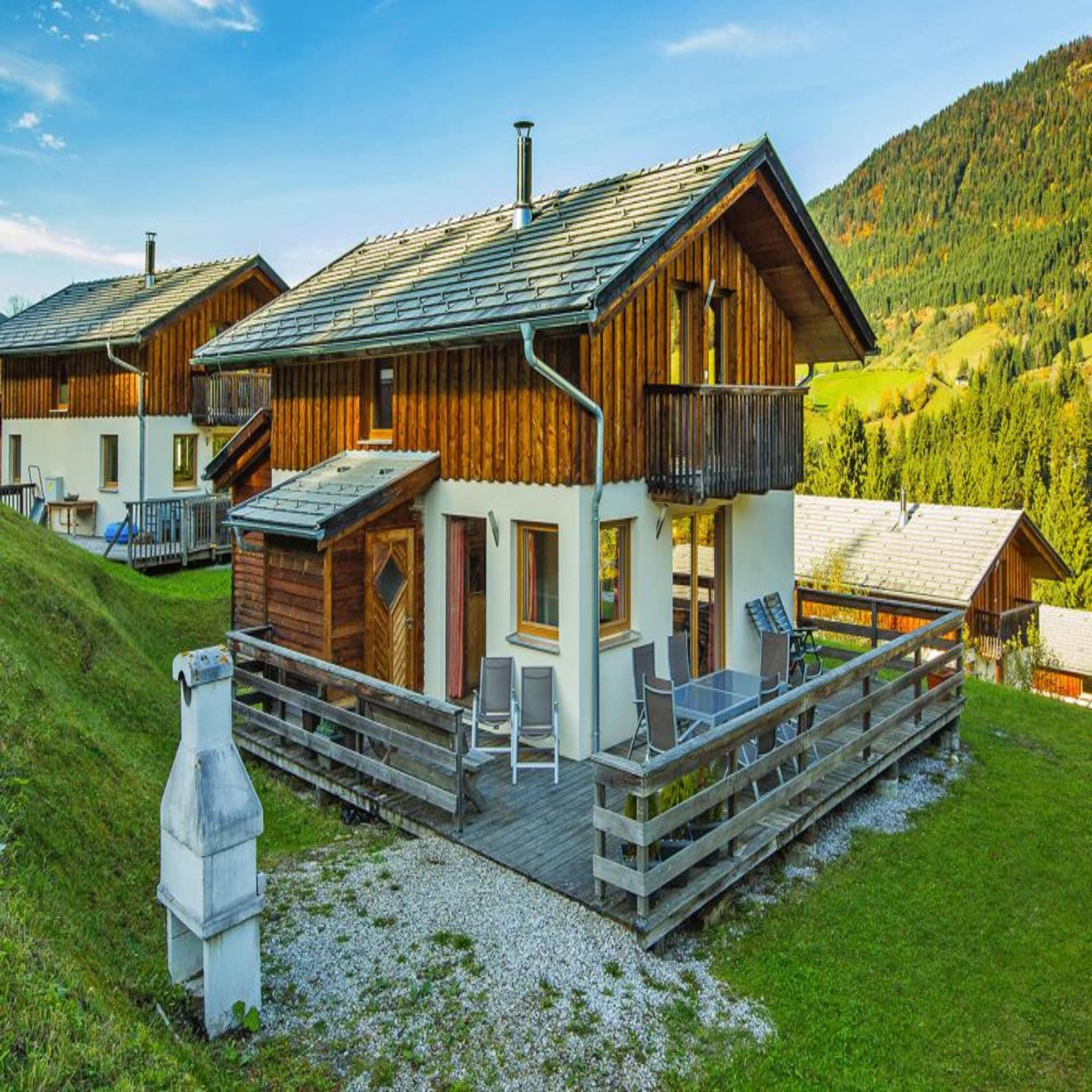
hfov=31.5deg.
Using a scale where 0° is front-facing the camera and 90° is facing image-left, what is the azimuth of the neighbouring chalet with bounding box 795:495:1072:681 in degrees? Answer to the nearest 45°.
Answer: approximately 315°

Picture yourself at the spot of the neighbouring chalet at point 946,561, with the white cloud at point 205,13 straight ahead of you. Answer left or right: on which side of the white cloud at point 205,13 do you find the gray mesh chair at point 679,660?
left

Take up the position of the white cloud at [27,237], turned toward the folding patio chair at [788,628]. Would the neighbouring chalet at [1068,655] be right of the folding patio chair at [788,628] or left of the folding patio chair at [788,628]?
left

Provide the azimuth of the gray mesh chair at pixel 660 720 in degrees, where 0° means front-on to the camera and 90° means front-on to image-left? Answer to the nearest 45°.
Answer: approximately 225°

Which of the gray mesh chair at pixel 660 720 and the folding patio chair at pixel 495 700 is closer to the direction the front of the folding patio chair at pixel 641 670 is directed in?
the gray mesh chair

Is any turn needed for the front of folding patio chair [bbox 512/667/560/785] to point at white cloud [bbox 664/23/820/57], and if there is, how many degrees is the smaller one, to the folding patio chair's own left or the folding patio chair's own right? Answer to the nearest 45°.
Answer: approximately 180°

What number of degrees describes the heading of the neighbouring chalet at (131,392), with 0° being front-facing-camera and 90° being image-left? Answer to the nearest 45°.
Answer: approximately 315°

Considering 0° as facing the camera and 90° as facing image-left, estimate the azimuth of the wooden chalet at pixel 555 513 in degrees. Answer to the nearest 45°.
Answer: approximately 315°

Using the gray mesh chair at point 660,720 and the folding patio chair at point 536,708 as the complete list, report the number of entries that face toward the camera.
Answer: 1
